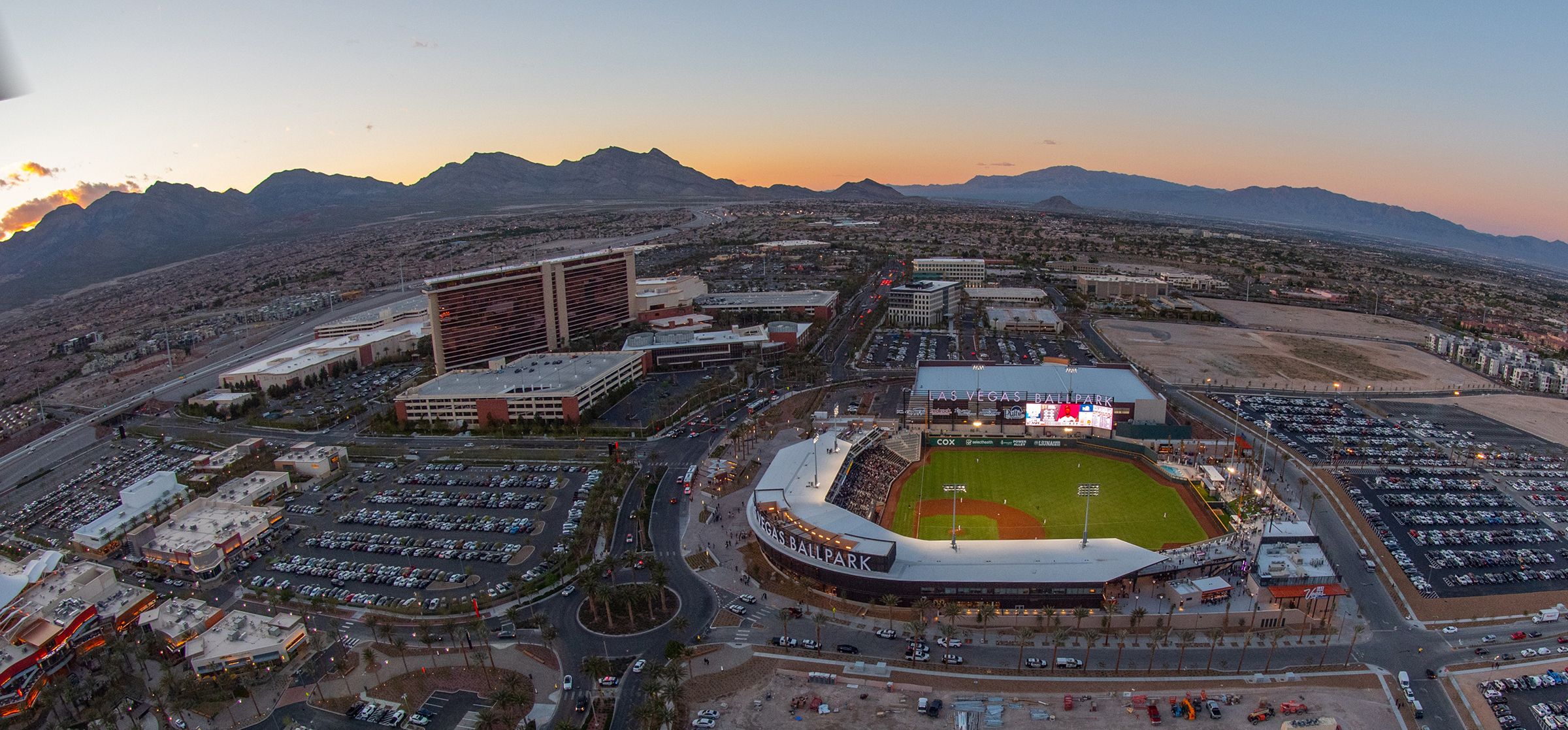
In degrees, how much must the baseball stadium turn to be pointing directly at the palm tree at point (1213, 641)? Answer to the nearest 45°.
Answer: approximately 90° to its left

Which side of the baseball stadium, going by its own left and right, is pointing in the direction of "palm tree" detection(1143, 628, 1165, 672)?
left

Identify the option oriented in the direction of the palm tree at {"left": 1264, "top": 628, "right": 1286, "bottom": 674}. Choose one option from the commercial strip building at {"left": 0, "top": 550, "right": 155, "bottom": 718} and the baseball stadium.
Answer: the commercial strip building

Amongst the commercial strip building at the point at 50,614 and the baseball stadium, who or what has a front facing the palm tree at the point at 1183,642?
the commercial strip building

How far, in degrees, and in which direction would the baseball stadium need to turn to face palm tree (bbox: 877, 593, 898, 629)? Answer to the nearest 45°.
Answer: approximately 45° to its left

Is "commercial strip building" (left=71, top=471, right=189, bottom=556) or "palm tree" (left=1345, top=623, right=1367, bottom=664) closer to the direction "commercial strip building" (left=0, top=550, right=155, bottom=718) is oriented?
the palm tree

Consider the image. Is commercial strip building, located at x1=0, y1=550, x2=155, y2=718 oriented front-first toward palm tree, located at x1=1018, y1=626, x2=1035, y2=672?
yes

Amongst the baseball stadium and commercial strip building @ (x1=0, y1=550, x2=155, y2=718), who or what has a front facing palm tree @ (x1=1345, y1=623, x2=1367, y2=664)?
the commercial strip building

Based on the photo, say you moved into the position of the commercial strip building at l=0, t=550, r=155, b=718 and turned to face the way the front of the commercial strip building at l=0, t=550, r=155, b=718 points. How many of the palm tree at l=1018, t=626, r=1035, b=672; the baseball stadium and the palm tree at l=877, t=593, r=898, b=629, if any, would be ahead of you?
3

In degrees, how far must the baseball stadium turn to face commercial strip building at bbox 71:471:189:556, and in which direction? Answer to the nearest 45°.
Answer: approximately 45° to its right

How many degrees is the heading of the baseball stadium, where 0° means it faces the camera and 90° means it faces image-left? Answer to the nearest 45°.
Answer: approximately 45°

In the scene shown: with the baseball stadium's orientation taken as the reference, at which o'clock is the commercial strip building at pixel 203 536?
The commercial strip building is roughly at 1 o'clock from the baseball stadium.
